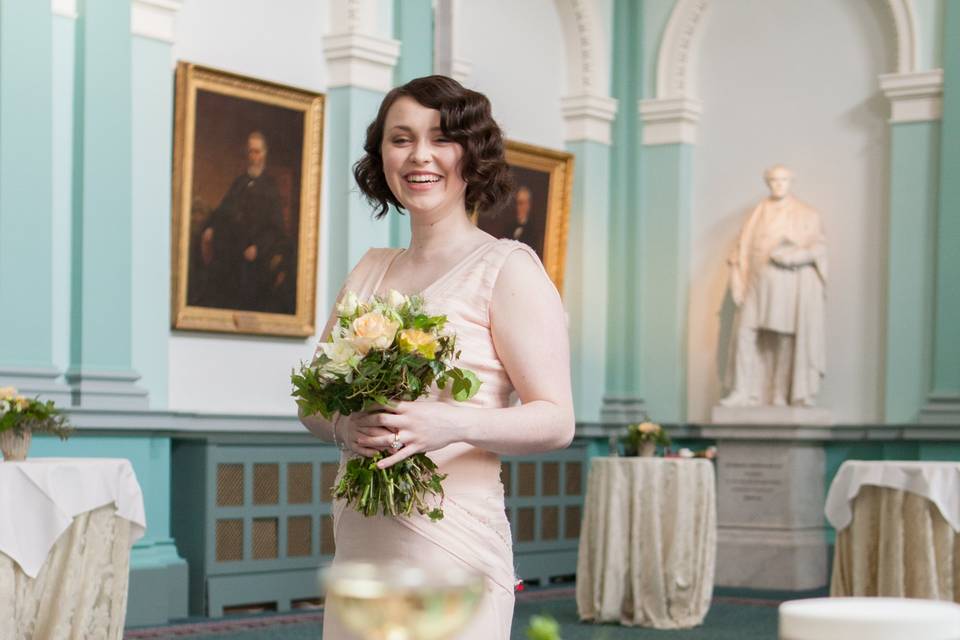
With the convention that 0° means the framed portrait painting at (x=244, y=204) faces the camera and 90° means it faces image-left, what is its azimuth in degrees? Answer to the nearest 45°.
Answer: approximately 315°

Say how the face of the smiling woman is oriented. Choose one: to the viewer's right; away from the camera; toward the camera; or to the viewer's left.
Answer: toward the camera

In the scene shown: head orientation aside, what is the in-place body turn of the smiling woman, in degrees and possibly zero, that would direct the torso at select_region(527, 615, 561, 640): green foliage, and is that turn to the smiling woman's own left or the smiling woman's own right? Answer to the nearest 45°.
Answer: approximately 45° to the smiling woman's own left

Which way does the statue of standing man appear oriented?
toward the camera

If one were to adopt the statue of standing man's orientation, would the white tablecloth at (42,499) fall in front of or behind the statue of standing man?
in front

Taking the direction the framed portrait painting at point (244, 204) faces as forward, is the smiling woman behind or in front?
in front

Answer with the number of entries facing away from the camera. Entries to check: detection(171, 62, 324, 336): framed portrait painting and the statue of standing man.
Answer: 0

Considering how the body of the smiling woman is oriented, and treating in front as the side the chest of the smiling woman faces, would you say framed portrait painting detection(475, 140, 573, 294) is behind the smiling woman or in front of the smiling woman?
behind

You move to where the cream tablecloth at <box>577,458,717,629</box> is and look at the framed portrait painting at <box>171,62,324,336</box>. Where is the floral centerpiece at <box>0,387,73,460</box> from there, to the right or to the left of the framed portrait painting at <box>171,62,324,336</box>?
left

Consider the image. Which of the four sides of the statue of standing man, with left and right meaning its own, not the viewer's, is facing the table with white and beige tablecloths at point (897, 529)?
front
